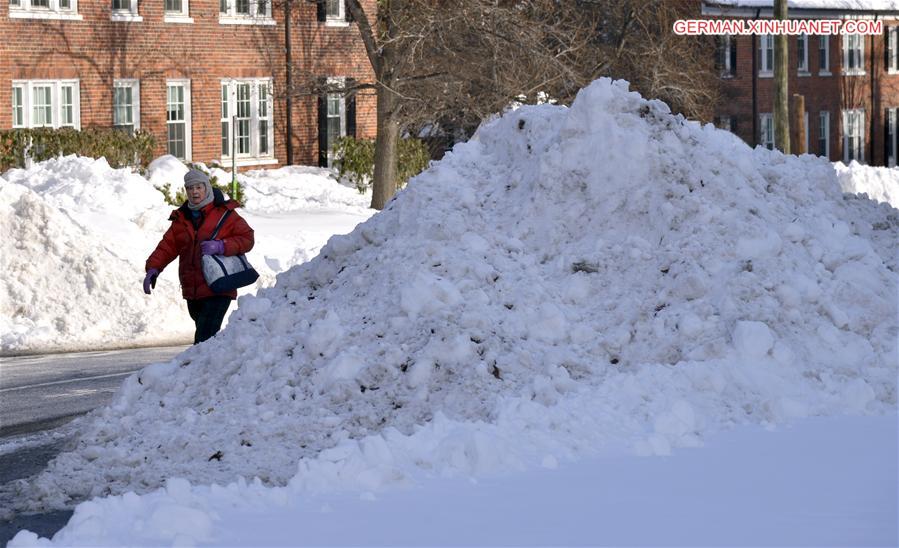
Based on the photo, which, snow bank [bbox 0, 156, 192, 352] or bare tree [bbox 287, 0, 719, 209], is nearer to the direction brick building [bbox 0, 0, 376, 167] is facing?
the snow bank

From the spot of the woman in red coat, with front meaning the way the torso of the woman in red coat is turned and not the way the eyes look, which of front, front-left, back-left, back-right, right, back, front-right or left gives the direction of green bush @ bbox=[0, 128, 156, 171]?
back-right

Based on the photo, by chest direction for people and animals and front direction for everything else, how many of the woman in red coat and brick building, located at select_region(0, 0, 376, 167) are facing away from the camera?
0

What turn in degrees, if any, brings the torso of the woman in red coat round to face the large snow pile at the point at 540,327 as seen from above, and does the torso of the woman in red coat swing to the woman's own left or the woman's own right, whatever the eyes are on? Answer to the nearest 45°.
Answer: approximately 90° to the woman's own left

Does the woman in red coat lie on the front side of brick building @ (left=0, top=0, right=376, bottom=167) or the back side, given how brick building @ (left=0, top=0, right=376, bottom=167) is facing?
on the front side

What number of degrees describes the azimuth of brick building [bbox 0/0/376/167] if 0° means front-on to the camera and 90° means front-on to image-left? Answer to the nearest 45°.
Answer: approximately 0°

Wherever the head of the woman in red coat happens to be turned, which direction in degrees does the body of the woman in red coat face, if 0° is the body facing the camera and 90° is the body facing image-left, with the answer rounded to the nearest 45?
approximately 45°

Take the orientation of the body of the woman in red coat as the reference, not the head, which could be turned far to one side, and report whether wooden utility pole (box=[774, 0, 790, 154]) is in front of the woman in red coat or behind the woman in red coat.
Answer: behind

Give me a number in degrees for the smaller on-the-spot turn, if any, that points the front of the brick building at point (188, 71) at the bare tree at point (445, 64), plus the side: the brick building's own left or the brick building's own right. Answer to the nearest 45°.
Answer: approximately 45° to the brick building's own left

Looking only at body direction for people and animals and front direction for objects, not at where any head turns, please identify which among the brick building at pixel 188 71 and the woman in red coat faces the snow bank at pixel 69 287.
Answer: the brick building

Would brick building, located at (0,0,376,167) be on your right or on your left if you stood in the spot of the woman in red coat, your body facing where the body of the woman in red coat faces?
on your right

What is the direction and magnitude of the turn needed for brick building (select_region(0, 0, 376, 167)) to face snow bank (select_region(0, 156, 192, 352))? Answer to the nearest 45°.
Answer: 0° — it already faces it

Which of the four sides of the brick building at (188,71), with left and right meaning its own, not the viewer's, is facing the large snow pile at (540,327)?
front
